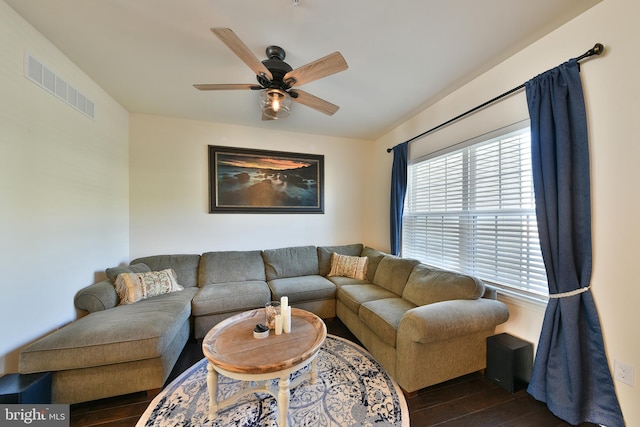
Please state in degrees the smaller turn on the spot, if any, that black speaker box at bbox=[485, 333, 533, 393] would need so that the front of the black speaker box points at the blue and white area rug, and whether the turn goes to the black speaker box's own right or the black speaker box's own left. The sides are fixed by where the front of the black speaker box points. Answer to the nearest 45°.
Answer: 0° — it already faces it

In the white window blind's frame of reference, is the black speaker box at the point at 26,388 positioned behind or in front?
in front

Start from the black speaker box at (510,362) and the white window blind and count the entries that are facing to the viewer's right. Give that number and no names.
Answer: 0

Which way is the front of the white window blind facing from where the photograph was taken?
facing the viewer and to the left of the viewer

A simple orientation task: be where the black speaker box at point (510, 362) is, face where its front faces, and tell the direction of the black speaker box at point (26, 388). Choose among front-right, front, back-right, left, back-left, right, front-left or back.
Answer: front

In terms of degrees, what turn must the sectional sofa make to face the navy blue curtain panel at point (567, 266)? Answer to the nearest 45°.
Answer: approximately 45° to its left

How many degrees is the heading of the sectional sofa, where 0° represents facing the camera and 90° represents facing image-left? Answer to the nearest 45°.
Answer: approximately 0°

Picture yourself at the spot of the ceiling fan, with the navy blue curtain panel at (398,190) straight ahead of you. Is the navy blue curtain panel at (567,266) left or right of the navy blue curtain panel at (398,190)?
right

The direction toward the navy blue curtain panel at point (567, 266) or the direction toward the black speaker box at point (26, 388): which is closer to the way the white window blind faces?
the black speaker box

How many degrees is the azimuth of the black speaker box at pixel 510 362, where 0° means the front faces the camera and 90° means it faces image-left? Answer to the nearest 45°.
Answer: approximately 45°

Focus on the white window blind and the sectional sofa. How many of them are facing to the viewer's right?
0
